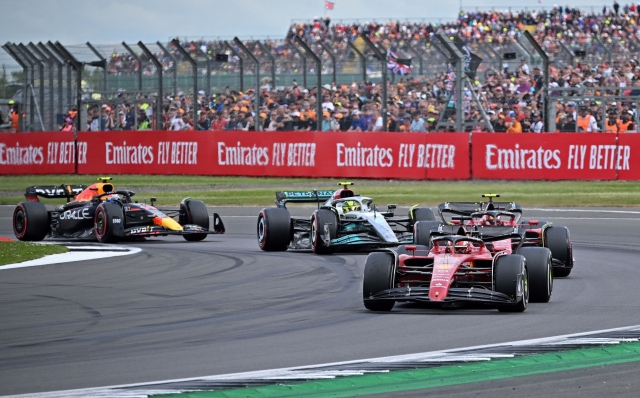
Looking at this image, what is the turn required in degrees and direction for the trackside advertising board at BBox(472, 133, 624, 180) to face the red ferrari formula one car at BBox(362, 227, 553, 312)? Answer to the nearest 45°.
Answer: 0° — it already faces it

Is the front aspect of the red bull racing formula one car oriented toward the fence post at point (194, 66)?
no

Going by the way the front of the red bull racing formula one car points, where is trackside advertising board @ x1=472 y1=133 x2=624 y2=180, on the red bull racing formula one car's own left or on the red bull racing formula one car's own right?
on the red bull racing formula one car's own left

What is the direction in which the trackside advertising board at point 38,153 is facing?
toward the camera

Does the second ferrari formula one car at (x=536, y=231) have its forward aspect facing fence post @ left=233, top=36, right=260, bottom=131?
no

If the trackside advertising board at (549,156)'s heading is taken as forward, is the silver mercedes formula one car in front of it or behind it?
in front

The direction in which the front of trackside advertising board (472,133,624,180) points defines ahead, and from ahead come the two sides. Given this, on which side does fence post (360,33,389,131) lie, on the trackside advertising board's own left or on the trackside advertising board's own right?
on the trackside advertising board's own right

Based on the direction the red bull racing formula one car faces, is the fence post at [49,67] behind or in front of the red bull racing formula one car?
behind

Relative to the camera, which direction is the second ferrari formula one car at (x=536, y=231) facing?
toward the camera

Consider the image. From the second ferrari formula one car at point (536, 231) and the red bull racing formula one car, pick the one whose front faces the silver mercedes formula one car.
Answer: the red bull racing formula one car

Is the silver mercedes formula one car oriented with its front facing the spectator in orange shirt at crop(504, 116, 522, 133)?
no

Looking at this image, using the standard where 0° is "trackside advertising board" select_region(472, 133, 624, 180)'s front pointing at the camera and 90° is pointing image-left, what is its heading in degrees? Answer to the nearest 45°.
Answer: approximately 0°

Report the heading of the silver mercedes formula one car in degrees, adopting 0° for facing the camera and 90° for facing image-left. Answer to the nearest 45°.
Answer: approximately 315°

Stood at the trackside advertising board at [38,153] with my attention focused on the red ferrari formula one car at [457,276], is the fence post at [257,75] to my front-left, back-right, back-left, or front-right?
front-left

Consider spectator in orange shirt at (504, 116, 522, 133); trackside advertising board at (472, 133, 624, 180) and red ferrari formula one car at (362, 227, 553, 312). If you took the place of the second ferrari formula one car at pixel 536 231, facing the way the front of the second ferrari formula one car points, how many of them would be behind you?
2

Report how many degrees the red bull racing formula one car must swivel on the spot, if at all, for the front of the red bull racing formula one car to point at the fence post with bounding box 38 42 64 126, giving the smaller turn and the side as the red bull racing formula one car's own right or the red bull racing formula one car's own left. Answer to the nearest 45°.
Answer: approximately 135° to the red bull racing formula one car's own left

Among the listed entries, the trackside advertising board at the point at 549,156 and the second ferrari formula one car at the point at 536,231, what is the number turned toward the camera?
2
